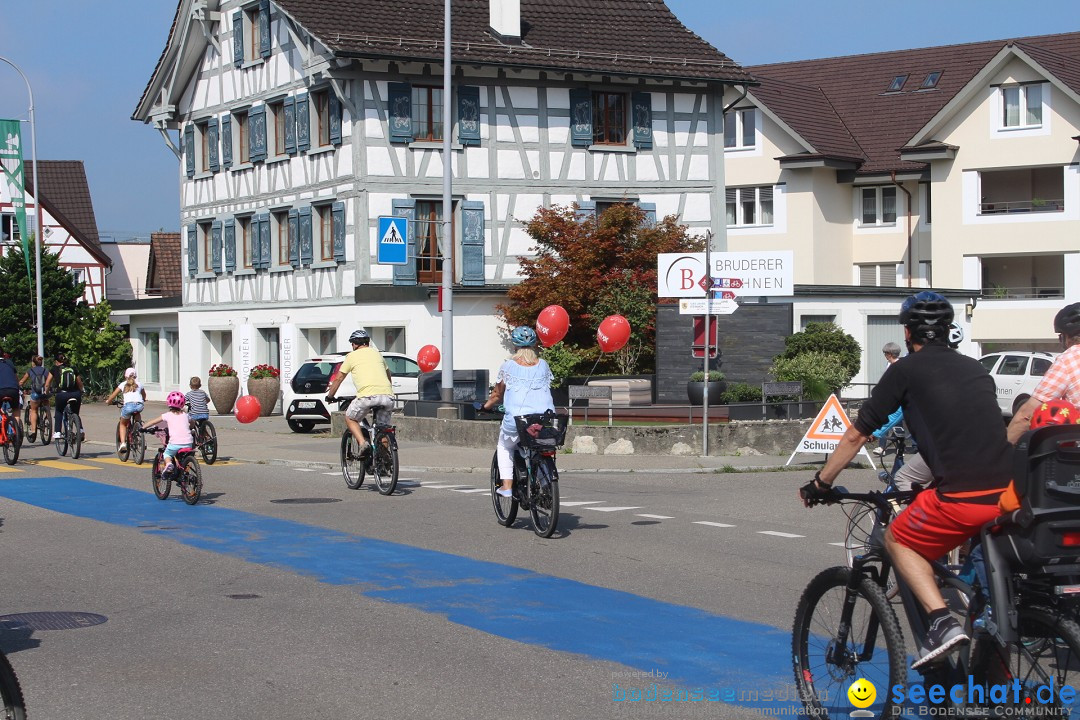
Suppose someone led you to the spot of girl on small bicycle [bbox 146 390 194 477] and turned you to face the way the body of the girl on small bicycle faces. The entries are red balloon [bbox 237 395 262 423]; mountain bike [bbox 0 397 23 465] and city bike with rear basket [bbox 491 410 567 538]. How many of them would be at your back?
1

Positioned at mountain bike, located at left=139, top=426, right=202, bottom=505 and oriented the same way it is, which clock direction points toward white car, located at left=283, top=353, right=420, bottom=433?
The white car is roughly at 2 o'clock from the mountain bike.

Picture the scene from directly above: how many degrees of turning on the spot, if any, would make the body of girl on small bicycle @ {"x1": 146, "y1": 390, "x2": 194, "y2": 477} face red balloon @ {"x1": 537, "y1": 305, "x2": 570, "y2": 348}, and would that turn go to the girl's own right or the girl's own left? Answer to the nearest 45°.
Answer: approximately 90° to the girl's own right

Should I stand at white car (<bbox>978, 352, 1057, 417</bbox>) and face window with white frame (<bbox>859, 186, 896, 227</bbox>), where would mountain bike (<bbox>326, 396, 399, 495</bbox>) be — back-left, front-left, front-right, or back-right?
back-left

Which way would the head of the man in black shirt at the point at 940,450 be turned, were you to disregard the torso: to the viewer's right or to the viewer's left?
to the viewer's left

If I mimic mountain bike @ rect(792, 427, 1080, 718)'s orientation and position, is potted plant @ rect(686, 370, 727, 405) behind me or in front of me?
in front

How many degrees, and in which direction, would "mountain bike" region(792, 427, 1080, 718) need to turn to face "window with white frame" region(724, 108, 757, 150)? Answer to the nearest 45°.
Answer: approximately 45° to its right
